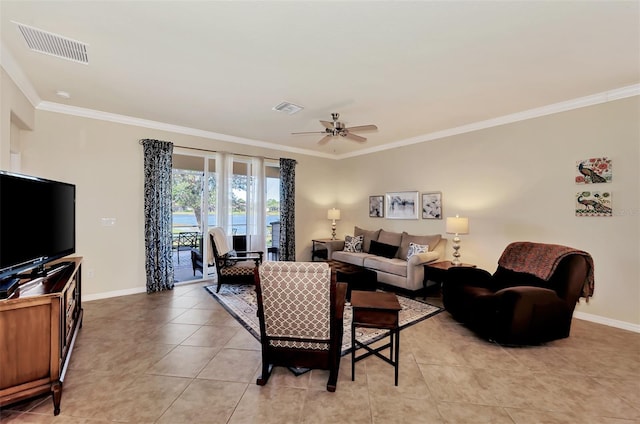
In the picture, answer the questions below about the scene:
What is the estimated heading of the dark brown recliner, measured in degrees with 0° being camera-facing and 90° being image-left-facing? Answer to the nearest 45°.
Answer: approximately 45°

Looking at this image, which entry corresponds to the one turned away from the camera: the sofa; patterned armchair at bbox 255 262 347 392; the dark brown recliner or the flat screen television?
the patterned armchair

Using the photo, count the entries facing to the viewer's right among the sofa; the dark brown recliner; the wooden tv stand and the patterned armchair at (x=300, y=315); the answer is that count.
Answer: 1

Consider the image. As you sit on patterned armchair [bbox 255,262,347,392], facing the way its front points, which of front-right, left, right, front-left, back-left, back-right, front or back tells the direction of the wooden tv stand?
left

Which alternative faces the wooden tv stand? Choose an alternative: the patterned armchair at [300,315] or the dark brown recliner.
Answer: the dark brown recliner

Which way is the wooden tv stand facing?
to the viewer's right

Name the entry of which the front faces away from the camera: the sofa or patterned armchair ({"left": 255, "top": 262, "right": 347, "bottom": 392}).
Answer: the patterned armchair

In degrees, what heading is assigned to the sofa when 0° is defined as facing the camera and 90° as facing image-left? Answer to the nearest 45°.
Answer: approximately 45°

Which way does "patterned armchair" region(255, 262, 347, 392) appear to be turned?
away from the camera

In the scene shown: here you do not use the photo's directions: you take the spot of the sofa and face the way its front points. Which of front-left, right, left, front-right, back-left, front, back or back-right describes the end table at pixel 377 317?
front-left

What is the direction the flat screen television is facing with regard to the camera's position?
facing the viewer and to the right of the viewer

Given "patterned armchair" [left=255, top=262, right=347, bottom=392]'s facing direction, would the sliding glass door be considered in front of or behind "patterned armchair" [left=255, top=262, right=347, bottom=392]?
in front

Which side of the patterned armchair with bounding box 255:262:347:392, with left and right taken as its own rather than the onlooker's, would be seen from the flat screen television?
left
